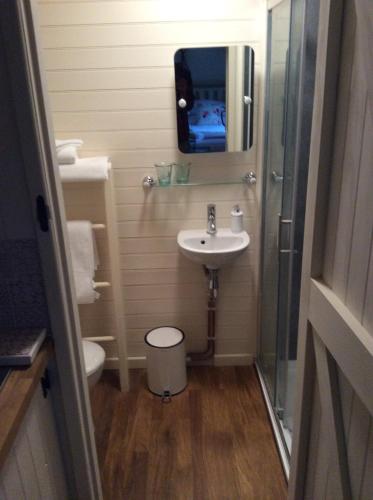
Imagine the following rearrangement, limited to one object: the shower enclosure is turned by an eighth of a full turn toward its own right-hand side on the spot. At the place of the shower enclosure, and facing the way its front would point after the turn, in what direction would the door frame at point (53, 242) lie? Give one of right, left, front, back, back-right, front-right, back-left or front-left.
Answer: left

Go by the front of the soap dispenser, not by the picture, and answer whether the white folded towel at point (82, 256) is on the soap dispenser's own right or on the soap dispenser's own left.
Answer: on the soap dispenser's own right

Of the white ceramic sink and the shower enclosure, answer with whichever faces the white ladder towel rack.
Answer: the shower enclosure

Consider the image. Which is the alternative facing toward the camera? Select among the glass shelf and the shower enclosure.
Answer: the glass shelf

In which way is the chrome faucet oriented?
toward the camera

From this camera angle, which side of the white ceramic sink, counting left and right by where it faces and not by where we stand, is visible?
front

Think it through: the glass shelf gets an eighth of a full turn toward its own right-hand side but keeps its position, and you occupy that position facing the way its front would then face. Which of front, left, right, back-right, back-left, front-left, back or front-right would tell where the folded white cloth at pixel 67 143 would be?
front-right

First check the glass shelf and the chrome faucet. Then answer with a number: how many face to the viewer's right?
0

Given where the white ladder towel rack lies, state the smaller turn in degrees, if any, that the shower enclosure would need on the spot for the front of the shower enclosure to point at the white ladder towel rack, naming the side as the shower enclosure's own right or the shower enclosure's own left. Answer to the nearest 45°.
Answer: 0° — it already faces it

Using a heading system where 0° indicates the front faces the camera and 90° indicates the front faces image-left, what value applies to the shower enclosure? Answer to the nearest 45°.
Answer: approximately 90°
